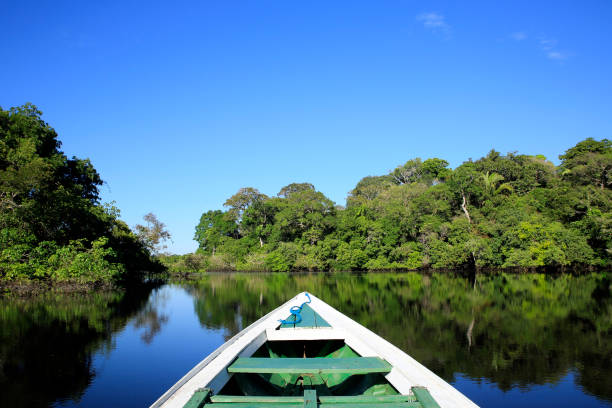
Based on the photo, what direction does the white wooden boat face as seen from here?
away from the camera
